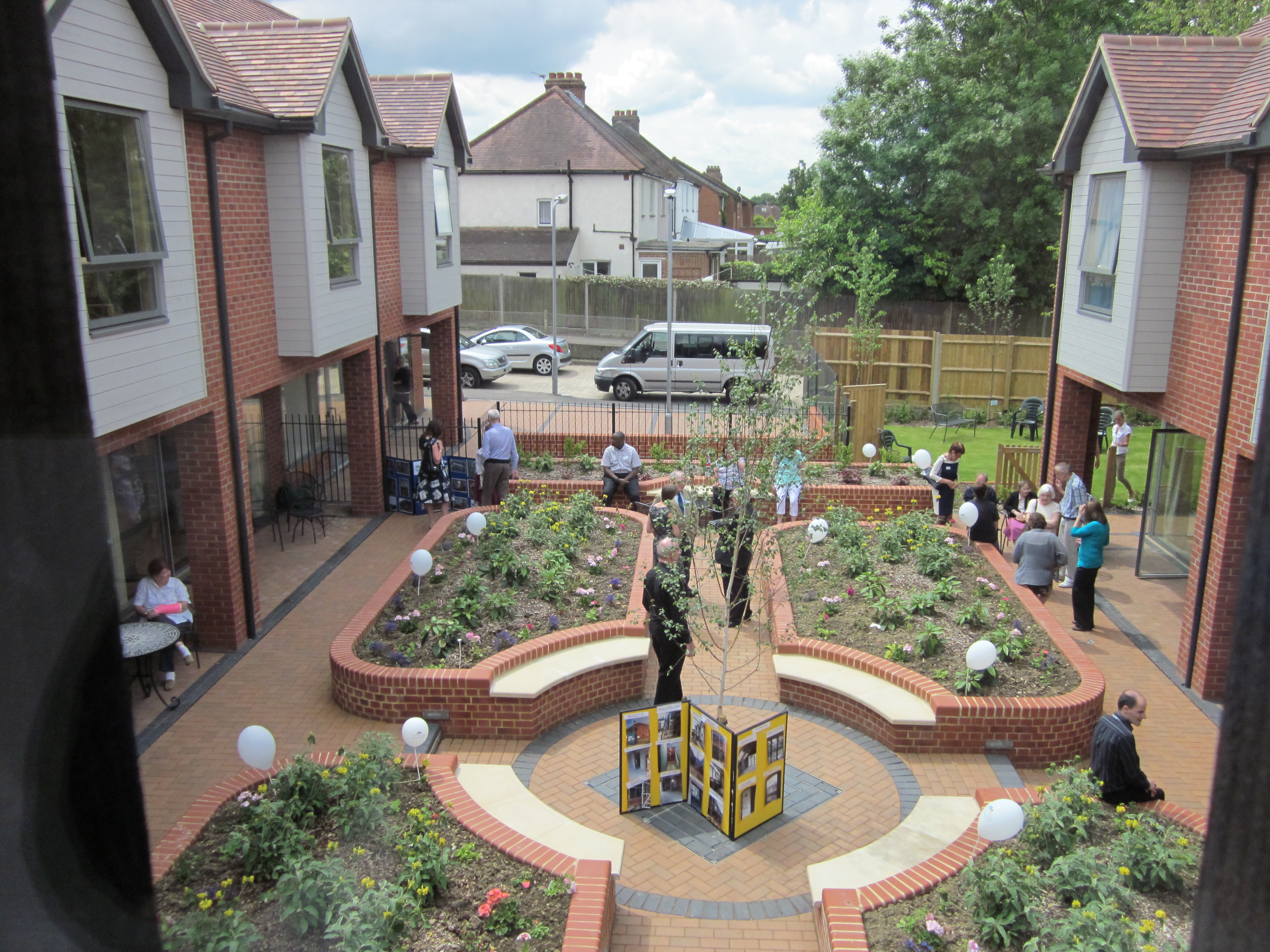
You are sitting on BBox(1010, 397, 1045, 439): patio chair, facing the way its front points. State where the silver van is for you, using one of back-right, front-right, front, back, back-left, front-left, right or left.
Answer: front-right

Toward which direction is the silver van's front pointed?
to the viewer's left

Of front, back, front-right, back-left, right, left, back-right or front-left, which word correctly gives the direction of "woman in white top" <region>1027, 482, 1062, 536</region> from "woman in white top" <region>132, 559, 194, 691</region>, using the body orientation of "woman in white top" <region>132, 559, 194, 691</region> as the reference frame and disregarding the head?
front-left

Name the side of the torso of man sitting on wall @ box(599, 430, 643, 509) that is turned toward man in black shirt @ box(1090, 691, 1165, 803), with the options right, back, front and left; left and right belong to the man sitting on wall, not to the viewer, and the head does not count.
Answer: front

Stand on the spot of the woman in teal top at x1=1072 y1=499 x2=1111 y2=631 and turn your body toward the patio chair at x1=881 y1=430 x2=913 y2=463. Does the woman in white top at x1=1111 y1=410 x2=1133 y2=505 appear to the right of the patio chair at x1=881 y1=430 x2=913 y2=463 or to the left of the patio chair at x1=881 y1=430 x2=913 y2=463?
right

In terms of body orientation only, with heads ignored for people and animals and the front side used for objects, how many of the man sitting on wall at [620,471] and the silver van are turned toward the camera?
1

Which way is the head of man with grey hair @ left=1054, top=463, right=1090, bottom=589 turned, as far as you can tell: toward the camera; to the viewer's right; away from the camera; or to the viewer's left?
to the viewer's left

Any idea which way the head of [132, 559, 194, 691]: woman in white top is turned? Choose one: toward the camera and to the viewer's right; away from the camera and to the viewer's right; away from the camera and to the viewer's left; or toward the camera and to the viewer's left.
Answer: toward the camera and to the viewer's right

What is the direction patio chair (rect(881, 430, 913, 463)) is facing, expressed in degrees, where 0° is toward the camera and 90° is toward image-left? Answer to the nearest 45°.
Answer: approximately 315°

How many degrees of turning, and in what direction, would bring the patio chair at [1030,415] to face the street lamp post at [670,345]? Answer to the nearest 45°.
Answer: approximately 45° to its right

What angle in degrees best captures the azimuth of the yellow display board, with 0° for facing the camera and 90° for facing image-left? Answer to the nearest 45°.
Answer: approximately 0°

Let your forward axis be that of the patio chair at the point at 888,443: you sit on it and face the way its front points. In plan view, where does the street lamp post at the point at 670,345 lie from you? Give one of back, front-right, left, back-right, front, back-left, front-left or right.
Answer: back

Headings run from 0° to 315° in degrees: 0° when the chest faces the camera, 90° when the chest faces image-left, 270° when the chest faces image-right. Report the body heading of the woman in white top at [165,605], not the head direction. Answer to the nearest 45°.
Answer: approximately 315°
